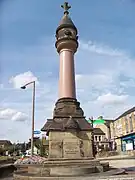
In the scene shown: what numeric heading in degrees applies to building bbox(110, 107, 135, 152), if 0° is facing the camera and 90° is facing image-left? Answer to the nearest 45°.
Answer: approximately 45°
